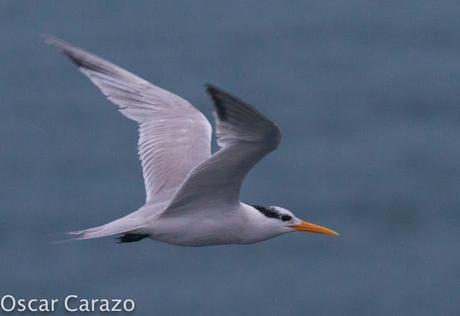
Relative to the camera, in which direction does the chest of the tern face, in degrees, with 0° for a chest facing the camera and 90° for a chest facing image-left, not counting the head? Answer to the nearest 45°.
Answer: approximately 270°
